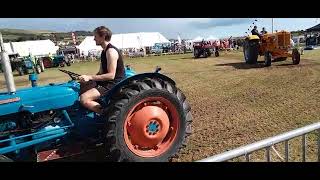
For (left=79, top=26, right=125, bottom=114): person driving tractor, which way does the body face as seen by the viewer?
to the viewer's left

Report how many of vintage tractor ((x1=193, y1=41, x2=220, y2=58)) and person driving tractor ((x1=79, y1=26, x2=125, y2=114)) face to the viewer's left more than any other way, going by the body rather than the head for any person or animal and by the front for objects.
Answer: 1

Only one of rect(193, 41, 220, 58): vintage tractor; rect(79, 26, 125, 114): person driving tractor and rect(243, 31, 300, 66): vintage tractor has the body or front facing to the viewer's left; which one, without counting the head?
the person driving tractor

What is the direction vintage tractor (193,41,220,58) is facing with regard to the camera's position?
facing the viewer and to the right of the viewer

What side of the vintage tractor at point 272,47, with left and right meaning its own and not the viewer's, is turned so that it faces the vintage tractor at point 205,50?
back

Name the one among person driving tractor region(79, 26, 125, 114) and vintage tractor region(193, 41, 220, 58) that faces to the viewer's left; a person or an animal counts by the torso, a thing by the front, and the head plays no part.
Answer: the person driving tractor
